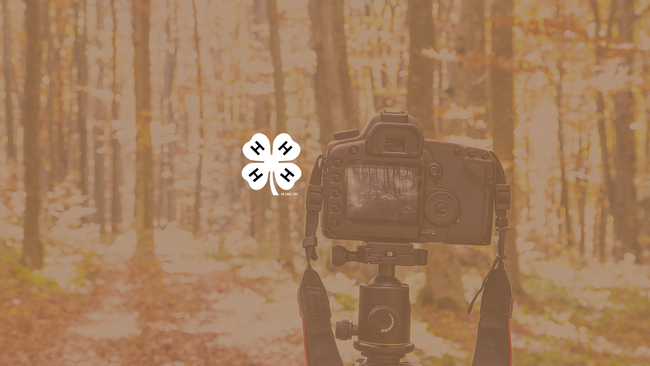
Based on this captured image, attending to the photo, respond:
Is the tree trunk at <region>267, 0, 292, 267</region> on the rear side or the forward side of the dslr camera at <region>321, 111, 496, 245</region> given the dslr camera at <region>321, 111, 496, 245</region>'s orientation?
on the forward side

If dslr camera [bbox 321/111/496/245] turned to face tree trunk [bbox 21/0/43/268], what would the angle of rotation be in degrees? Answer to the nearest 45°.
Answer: approximately 45° to its left

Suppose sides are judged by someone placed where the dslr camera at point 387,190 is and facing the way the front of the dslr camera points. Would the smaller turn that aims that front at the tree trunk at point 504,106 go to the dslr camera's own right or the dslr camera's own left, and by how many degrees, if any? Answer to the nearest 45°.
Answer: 0° — it already faces it

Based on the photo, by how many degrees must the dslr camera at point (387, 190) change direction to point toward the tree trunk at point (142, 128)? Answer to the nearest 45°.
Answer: approximately 45° to its left

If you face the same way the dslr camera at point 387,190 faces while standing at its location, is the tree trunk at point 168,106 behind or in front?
in front

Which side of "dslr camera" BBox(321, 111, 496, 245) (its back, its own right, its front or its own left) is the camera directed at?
back

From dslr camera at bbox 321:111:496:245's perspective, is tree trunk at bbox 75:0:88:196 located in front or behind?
in front

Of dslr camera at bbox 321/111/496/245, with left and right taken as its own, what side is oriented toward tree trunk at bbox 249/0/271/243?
front

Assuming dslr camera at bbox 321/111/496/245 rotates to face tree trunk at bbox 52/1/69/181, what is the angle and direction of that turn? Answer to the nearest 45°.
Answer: approximately 45° to its left

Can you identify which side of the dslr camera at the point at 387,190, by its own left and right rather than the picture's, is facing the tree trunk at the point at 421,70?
front
